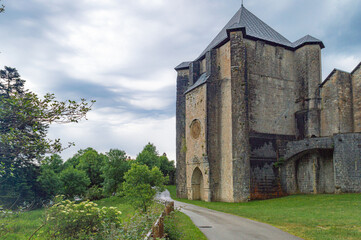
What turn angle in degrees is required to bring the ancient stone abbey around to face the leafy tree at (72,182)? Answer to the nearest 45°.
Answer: approximately 45° to its right

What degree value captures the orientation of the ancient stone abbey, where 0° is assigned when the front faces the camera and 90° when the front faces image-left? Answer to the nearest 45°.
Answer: approximately 45°

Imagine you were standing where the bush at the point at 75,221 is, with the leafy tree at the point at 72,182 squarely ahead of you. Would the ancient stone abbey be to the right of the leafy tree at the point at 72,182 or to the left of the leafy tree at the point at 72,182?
right

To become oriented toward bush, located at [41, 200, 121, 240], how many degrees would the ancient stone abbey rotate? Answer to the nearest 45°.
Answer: approximately 45° to its left

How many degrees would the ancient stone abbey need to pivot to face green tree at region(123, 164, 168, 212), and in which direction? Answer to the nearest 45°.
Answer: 0° — it already faces it

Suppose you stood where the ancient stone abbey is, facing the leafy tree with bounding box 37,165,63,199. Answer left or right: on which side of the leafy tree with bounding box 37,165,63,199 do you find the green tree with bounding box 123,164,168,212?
left

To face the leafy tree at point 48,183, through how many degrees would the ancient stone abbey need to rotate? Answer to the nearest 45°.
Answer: approximately 45° to its right
